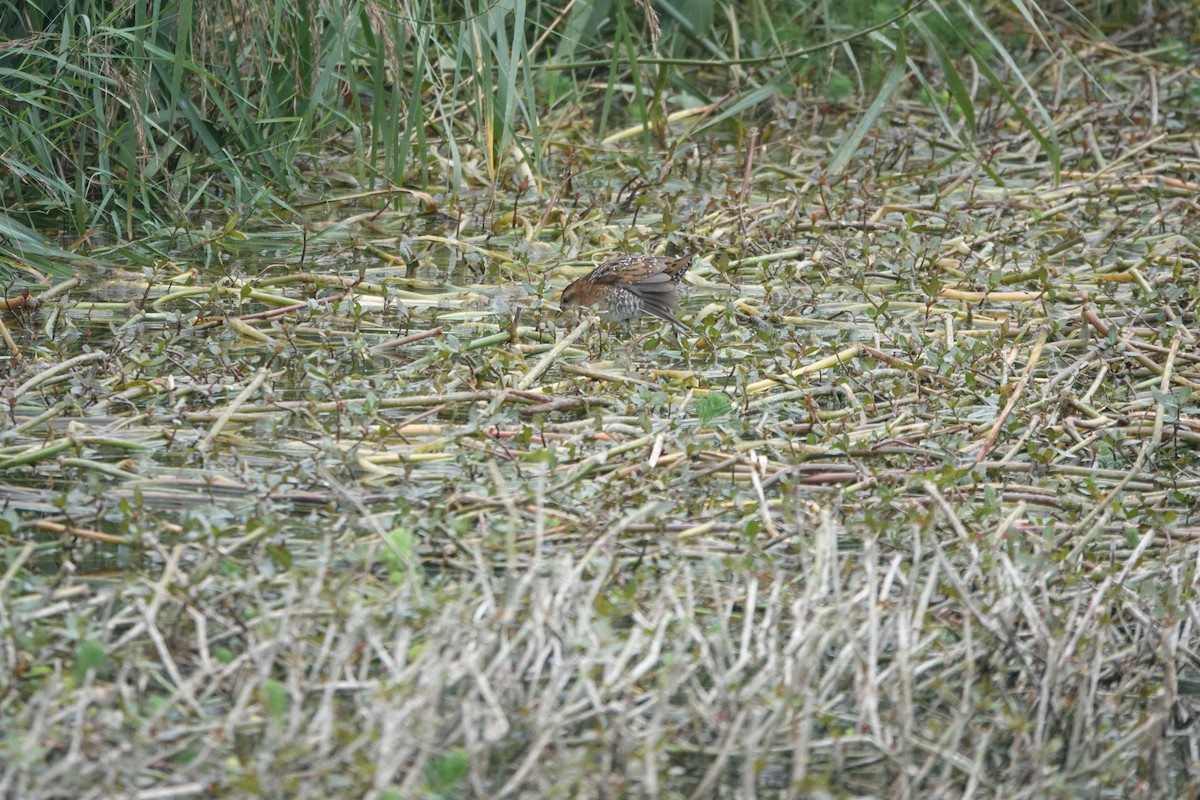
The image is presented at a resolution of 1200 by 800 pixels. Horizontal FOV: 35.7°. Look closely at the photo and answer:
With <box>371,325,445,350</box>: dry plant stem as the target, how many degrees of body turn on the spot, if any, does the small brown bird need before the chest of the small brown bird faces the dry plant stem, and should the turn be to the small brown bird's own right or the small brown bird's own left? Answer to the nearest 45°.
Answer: approximately 45° to the small brown bird's own left

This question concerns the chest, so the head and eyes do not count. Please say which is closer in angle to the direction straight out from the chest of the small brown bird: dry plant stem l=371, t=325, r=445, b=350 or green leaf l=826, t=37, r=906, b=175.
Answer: the dry plant stem

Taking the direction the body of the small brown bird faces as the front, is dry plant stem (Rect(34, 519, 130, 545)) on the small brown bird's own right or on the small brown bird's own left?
on the small brown bird's own left

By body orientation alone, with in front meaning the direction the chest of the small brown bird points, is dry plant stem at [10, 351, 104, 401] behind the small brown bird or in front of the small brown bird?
in front

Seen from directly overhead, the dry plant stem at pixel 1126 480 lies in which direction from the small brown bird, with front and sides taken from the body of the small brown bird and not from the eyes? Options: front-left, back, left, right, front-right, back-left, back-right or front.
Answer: back-left

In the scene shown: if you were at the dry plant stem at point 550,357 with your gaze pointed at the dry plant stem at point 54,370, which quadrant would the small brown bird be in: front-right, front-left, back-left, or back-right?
back-right

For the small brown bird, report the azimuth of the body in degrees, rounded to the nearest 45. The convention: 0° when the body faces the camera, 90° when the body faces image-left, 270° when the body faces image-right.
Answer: approximately 90°

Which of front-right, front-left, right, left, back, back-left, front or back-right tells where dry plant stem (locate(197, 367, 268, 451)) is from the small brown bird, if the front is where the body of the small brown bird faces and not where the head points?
front-left

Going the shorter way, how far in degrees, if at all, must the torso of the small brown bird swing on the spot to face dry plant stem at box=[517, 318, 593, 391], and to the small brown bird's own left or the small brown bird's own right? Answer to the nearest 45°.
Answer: approximately 45° to the small brown bird's own left

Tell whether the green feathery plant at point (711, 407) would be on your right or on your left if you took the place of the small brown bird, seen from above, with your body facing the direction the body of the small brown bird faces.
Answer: on your left

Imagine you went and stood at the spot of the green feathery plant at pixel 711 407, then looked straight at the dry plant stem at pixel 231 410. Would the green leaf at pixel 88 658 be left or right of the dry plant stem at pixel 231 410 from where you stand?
left

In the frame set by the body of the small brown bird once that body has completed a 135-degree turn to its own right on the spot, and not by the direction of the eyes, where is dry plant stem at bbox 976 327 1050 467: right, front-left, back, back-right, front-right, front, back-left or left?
right
